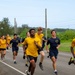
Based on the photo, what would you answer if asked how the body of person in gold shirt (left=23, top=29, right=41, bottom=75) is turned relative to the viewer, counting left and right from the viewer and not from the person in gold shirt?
facing the viewer and to the right of the viewer

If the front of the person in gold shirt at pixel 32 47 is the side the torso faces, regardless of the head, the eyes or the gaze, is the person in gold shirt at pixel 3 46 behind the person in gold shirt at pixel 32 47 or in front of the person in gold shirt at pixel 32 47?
behind
